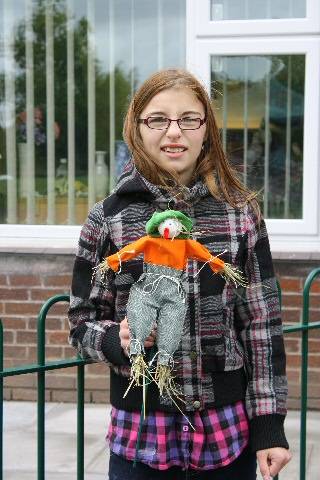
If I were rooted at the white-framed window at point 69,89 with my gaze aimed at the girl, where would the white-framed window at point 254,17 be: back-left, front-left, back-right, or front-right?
front-left

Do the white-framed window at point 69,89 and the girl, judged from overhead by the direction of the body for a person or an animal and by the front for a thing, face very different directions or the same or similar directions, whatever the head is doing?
same or similar directions

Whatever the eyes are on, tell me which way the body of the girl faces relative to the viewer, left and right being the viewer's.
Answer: facing the viewer

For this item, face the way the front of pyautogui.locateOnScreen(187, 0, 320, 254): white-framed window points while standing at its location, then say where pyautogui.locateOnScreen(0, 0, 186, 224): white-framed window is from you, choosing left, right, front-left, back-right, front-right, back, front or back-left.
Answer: right

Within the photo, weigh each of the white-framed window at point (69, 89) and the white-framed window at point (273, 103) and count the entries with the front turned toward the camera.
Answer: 2

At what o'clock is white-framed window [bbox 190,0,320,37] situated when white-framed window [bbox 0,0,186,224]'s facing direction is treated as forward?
white-framed window [bbox 190,0,320,37] is roughly at 10 o'clock from white-framed window [bbox 0,0,186,224].

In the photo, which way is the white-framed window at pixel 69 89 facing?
toward the camera

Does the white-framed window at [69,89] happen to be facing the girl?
yes

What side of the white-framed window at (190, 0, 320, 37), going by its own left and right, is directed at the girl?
front

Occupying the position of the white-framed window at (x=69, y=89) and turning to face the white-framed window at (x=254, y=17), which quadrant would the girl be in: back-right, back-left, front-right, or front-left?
front-right

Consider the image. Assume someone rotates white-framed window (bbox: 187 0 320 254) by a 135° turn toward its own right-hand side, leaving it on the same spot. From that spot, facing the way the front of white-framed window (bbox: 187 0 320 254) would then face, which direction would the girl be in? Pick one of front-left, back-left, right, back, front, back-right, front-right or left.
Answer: back-left

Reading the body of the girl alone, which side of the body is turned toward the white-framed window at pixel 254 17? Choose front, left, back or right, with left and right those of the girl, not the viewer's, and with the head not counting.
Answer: back
